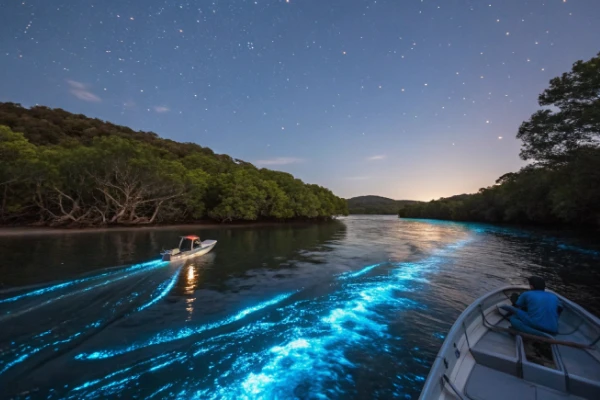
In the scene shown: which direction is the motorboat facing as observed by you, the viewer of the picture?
facing away from the viewer and to the right of the viewer

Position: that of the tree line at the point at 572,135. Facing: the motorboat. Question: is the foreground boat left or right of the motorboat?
left

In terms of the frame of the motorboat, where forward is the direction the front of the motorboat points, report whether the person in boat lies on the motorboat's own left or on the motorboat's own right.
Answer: on the motorboat's own right

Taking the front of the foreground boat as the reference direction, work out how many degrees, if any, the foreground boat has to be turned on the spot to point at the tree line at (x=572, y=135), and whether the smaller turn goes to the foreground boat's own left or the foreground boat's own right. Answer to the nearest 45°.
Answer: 0° — it already faces it

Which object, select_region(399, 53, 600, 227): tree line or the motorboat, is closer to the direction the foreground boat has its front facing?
the tree line

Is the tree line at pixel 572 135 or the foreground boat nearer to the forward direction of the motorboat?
the tree line

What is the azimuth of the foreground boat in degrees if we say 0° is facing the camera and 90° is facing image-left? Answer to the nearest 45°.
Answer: approximately 180°

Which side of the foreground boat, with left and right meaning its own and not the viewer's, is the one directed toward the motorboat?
left
